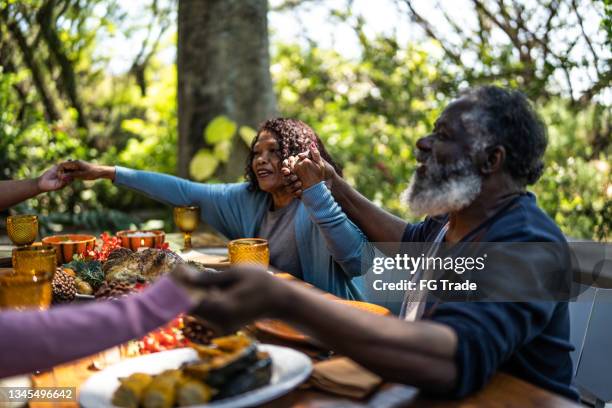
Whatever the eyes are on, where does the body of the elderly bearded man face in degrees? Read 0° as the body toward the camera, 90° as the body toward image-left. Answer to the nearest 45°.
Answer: approximately 90°

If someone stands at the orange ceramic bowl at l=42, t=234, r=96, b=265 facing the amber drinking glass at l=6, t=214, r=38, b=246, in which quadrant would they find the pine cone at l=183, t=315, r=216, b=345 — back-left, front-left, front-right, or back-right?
back-left

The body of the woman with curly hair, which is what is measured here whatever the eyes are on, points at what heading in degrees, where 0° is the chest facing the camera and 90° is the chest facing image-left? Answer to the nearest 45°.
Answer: approximately 45°

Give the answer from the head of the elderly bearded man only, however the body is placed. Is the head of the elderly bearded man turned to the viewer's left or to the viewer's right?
to the viewer's left

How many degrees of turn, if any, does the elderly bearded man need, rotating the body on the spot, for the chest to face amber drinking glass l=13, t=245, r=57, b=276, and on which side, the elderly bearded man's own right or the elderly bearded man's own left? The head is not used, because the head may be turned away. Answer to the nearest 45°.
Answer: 0° — they already face it
